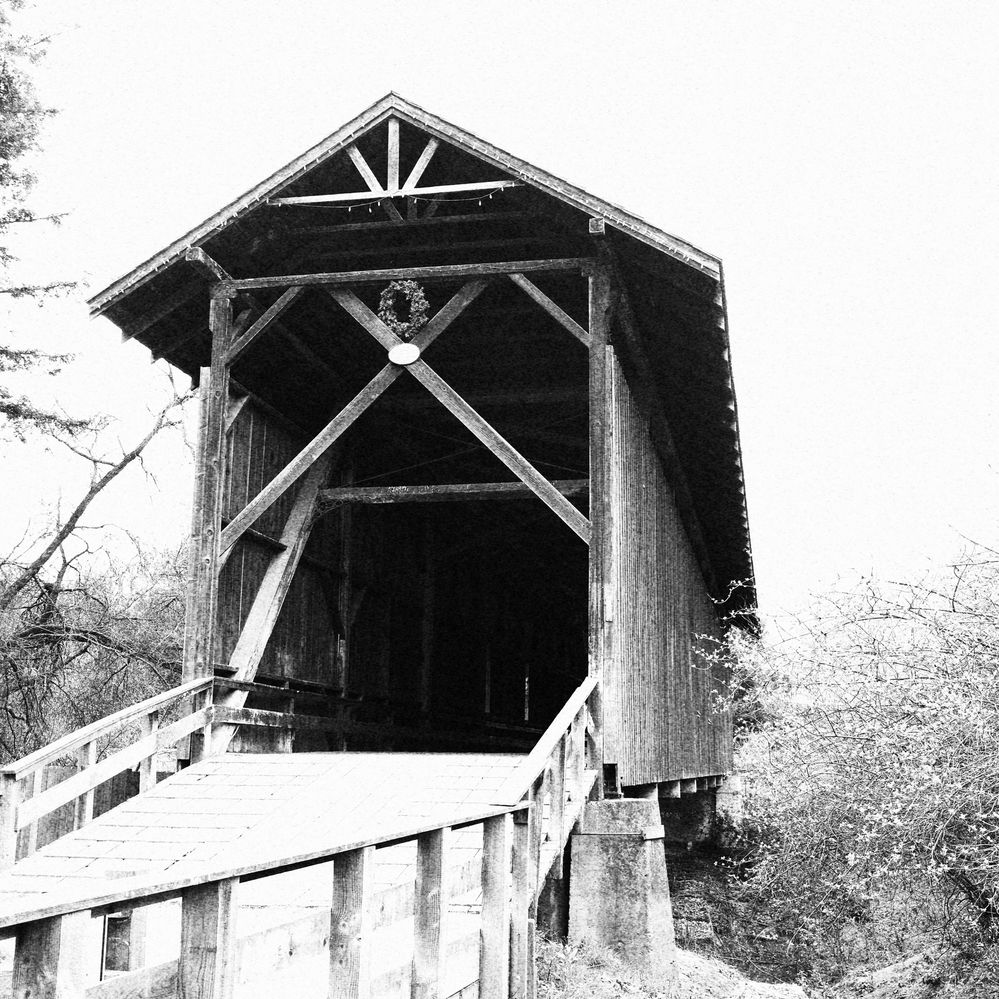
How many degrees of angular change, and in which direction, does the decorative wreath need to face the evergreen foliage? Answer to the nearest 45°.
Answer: approximately 135° to its right

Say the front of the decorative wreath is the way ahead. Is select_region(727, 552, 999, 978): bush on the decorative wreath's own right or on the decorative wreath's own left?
on the decorative wreath's own left

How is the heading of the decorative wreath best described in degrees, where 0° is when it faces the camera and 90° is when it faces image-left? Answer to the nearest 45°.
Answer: approximately 0°
